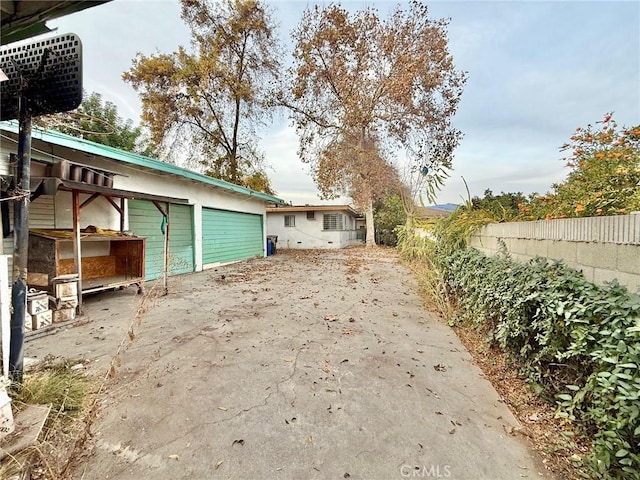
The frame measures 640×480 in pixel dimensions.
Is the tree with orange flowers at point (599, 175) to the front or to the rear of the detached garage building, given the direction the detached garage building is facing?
to the front

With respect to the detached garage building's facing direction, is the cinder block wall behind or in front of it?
in front

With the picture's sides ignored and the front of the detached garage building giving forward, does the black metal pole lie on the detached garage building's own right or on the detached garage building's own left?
on the detached garage building's own right

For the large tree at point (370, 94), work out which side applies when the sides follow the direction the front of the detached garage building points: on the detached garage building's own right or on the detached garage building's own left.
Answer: on the detached garage building's own left

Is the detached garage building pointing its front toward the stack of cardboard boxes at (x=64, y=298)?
no

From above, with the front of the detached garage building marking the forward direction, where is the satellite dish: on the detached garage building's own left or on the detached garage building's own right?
on the detached garage building's own right

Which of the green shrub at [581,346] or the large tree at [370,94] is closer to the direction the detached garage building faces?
the green shrub

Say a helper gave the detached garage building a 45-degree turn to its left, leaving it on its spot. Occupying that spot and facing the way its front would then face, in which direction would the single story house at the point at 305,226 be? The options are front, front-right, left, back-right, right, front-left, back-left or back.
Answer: front-left

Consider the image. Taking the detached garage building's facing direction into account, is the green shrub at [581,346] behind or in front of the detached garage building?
in front

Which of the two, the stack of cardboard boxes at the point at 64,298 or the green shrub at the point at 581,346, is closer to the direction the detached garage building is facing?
the green shrub

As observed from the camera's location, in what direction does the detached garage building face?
facing the viewer and to the right of the viewer

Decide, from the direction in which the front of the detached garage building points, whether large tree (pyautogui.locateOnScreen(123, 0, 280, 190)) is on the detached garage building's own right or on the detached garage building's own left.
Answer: on the detached garage building's own left

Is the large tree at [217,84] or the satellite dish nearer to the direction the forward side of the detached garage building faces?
the satellite dish
